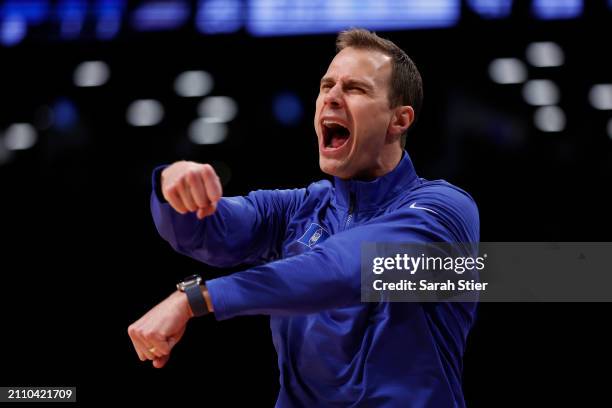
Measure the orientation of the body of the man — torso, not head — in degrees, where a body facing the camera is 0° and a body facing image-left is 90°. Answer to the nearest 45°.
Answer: approximately 45°

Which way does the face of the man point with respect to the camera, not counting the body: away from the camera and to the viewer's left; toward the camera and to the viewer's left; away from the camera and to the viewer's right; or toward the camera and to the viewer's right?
toward the camera and to the viewer's left
